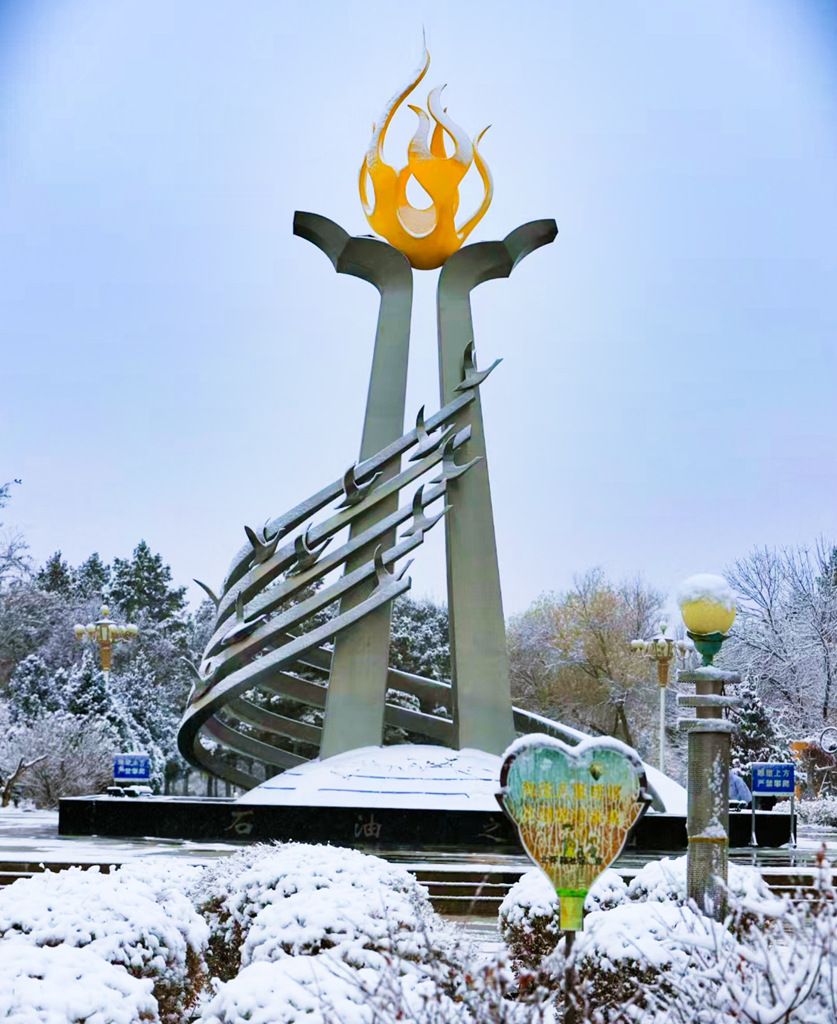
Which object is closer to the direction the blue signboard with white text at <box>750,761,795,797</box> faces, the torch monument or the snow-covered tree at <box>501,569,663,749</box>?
the torch monument

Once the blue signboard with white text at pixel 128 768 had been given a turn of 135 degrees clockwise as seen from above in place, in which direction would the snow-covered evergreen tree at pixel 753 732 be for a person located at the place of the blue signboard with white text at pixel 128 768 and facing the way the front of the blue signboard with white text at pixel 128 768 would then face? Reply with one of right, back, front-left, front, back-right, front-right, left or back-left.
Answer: right

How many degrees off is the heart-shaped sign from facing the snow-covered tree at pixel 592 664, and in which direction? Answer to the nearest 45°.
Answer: approximately 180°

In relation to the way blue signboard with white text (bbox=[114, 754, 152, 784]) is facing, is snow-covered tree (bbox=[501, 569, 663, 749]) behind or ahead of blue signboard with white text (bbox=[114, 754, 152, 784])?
behind

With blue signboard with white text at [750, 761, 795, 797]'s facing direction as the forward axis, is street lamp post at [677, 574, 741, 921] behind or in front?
in front

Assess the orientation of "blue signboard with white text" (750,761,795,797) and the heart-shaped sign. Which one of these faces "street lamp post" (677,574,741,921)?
the blue signboard with white text

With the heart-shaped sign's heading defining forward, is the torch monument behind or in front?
behind

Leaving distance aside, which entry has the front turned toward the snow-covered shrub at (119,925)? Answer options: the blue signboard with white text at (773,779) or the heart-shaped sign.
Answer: the blue signboard with white text

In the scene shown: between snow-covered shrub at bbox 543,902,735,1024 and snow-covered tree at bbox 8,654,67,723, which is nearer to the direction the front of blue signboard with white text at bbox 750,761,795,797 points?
the snow-covered shrub

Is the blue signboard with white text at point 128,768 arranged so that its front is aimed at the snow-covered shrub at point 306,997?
yes

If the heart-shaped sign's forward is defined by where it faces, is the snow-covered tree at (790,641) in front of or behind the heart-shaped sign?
behind
